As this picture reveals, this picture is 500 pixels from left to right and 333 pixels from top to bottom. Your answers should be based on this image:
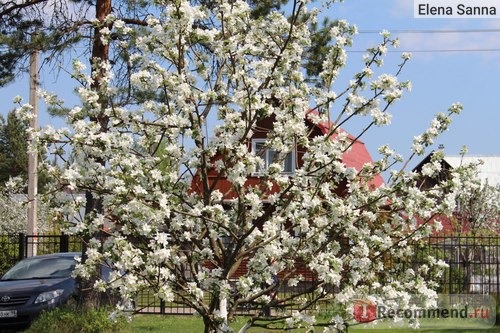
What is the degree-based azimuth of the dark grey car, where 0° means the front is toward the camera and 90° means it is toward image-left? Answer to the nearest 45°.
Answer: approximately 45°

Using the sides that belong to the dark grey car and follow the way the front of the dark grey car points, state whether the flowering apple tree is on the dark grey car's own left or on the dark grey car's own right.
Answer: on the dark grey car's own left
